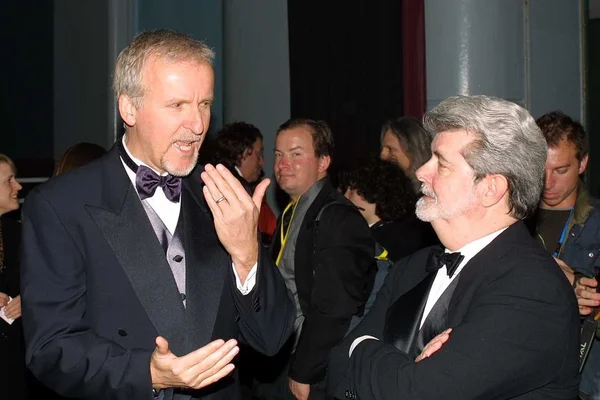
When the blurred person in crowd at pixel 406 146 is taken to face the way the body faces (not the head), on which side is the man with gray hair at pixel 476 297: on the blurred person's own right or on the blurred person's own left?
on the blurred person's own left

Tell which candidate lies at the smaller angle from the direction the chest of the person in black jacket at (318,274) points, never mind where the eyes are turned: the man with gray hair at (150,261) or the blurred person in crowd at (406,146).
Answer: the man with gray hair

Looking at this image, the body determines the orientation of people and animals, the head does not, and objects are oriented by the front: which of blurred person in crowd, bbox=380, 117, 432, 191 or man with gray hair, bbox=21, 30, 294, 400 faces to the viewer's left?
the blurred person in crowd

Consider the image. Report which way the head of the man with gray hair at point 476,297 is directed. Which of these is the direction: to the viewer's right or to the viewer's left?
to the viewer's left

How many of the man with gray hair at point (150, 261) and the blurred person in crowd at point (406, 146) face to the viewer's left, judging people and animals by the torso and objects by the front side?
1

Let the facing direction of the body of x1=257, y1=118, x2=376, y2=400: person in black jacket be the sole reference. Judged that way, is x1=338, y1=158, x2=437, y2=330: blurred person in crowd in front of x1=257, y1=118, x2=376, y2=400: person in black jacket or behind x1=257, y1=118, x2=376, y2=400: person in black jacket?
behind

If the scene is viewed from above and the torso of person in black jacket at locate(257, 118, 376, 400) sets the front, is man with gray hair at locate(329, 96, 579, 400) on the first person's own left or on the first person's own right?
on the first person's own left

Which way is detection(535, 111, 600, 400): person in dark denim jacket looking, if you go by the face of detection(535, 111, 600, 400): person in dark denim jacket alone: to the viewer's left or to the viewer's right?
to the viewer's left

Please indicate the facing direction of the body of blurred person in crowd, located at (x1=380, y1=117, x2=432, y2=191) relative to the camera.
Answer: to the viewer's left

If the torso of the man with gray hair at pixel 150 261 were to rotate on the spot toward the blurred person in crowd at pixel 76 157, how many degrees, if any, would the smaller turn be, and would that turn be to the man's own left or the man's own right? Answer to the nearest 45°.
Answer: approximately 135° to the man's own left

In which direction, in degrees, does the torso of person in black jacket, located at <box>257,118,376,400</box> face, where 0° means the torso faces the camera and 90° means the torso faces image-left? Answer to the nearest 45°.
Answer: approximately 45°

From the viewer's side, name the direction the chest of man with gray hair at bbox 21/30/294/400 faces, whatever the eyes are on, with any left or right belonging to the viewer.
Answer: facing the viewer and to the right of the viewer
